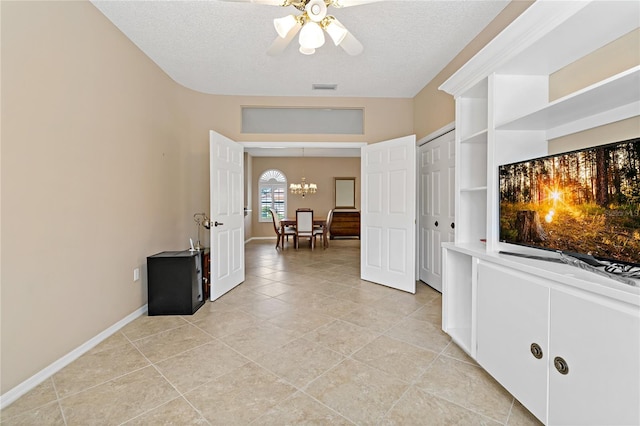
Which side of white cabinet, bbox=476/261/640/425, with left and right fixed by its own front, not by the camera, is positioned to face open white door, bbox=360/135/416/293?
right

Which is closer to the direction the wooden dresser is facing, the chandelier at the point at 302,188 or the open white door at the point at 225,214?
the open white door

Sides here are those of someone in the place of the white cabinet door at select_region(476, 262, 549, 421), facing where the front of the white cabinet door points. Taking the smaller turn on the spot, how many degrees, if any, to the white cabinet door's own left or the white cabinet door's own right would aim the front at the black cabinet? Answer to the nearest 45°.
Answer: approximately 45° to the white cabinet door's own right

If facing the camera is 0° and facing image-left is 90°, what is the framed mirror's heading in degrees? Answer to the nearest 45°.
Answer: approximately 0°

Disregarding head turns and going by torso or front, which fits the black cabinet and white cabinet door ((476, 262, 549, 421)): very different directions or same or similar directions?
very different directions

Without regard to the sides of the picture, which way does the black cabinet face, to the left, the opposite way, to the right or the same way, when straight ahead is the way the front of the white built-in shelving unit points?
the opposite way

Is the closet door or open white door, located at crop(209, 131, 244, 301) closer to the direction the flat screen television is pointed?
the open white door

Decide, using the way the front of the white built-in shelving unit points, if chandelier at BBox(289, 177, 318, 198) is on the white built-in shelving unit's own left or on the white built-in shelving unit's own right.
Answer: on the white built-in shelving unit's own right

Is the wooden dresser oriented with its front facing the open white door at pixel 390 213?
yes

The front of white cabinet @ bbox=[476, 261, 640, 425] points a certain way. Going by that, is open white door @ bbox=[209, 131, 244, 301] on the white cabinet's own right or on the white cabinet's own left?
on the white cabinet's own right

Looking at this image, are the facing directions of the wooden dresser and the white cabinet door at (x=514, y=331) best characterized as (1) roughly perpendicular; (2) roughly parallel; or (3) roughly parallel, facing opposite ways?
roughly perpendicular

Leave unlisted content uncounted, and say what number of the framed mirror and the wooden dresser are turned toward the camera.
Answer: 2

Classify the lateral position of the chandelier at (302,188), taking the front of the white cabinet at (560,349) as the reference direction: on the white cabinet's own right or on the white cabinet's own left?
on the white cabinet's own right

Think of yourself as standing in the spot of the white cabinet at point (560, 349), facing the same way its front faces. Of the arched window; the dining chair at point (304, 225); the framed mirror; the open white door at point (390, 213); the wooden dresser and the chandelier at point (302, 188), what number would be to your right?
6

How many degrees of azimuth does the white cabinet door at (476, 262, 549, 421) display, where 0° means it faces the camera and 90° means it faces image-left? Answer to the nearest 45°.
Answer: approximately 45°
